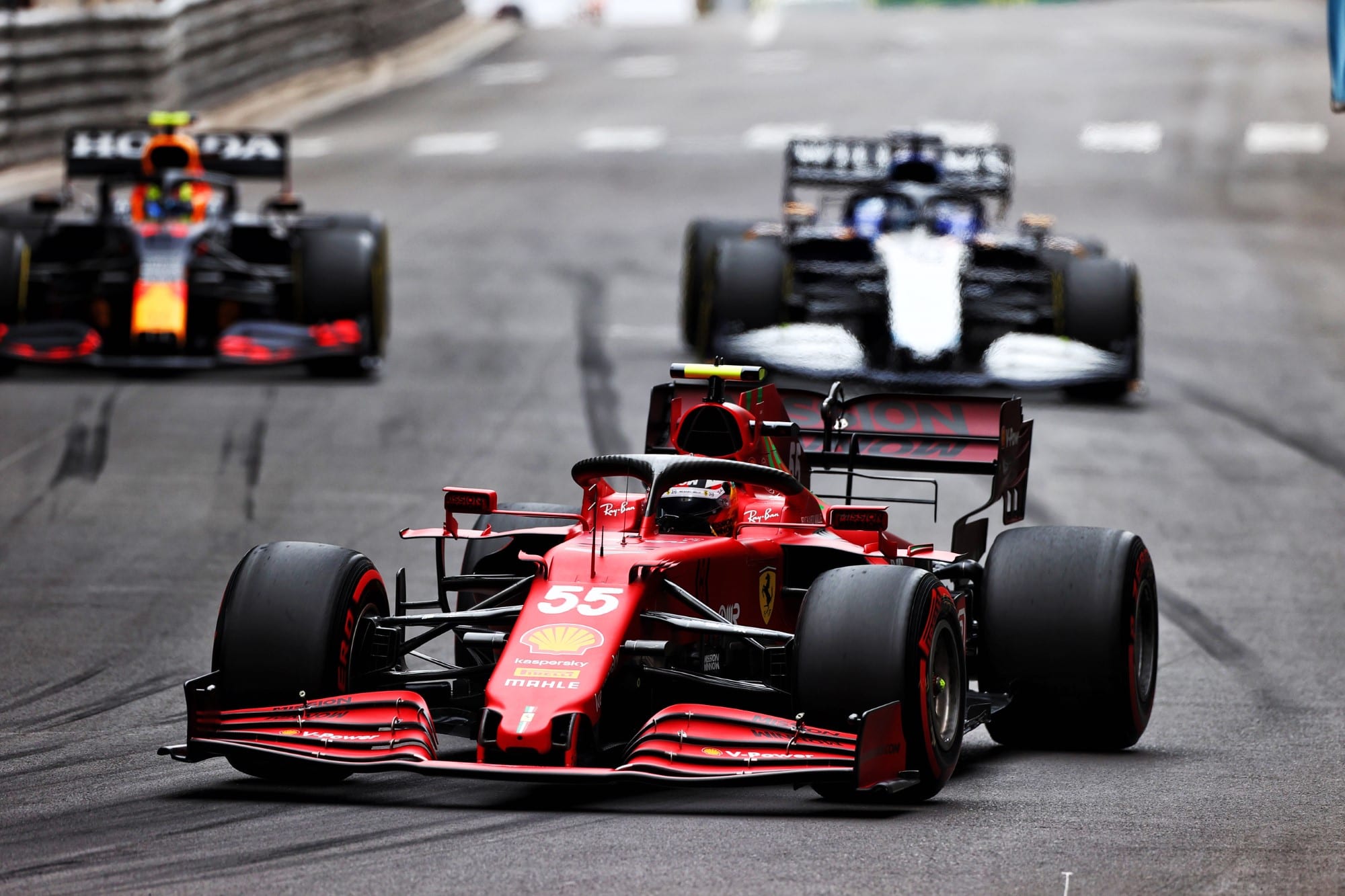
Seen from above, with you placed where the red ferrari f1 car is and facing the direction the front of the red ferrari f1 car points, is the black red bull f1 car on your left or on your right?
on your right

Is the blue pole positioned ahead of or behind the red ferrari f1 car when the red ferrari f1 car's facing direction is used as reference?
behind

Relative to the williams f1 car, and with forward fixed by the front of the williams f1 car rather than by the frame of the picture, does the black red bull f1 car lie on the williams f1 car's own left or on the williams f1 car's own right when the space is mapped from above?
on the williams f1 car's own right

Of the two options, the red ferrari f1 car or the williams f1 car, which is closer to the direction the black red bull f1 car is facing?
the red ferrari f1 car

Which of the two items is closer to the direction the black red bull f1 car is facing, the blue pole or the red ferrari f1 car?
the red ferrari f1 car

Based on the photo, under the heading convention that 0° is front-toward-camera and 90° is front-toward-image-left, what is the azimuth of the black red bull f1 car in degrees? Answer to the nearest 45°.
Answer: approximately 0°

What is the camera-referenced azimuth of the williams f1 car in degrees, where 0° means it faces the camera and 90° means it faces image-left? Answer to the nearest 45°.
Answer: approximately 0°

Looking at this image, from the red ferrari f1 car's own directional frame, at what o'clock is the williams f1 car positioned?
The williams f1 car is roughly at 5 o'clock from the red ferrari f1 car.
